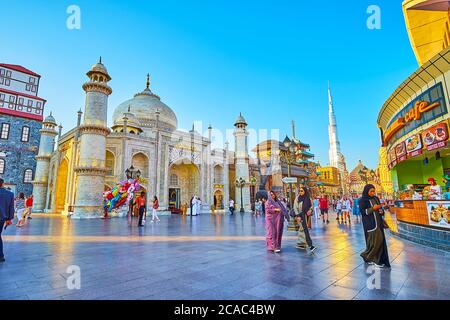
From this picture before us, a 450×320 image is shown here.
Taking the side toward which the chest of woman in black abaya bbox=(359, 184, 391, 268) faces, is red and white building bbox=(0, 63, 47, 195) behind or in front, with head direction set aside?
behind

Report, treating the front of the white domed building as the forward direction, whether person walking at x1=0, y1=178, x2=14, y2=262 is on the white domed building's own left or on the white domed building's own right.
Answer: on the white domed building's own right

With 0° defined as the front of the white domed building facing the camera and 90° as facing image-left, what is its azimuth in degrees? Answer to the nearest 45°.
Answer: approximately 315°

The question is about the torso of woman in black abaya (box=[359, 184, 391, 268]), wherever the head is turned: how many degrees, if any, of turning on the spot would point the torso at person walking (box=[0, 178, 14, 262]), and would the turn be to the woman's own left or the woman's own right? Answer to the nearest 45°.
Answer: approximately 90° to the woman's own right

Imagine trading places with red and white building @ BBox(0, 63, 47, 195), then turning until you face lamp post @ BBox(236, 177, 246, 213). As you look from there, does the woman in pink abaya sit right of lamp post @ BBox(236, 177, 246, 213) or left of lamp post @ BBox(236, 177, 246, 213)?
right
